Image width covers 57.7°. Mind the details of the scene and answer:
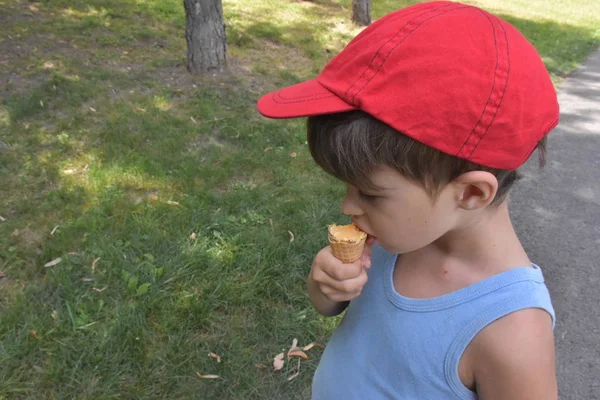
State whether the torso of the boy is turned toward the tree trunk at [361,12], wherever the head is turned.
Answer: no

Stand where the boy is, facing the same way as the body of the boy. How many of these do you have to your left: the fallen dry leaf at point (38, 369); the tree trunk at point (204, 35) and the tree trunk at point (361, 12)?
0

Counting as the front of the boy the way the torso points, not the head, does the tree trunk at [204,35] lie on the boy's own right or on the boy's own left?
on the boy's own right

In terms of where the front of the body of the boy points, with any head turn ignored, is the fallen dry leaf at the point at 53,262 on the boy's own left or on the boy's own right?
on the boy's own right

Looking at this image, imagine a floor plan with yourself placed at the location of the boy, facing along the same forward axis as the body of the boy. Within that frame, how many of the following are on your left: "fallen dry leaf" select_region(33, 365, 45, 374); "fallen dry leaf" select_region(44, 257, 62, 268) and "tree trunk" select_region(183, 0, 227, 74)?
0

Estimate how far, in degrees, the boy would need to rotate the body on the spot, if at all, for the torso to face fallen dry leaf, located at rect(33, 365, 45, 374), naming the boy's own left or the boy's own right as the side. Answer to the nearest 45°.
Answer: approximately 45° to the boy's own right

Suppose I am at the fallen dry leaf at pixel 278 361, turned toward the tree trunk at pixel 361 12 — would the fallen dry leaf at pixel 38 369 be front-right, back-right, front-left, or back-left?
back-left

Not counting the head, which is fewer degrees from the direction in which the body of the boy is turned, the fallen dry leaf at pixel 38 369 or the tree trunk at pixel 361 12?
the fallen dry leaf

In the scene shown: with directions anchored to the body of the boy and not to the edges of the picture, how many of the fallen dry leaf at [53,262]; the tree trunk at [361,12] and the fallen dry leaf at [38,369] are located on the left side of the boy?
0

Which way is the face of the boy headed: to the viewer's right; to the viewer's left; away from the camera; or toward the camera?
to the viewer's left

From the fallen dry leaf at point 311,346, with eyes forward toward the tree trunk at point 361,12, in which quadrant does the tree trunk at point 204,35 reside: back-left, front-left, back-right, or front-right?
front-left

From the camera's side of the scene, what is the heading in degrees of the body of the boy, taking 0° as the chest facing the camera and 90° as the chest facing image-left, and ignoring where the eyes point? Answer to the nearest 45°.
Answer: approximately 45°

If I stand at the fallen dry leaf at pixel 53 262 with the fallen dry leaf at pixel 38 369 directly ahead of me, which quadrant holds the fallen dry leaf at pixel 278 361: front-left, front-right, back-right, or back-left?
front-left
